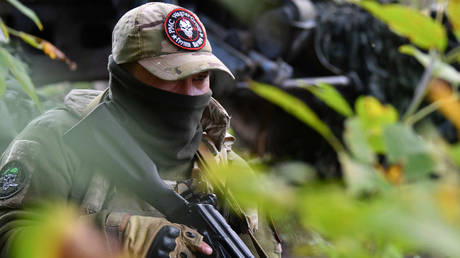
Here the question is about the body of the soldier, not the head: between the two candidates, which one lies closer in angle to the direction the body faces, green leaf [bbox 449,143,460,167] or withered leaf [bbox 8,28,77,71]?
the green leaf

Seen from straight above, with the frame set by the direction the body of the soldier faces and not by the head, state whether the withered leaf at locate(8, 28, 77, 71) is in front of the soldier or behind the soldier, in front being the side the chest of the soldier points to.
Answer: behind

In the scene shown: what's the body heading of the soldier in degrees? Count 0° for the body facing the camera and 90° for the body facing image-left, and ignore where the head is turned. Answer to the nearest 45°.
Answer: approximately 315°

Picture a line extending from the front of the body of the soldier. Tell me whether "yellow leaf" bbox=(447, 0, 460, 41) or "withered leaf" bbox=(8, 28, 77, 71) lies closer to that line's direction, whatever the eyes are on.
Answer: the yellow leaf
